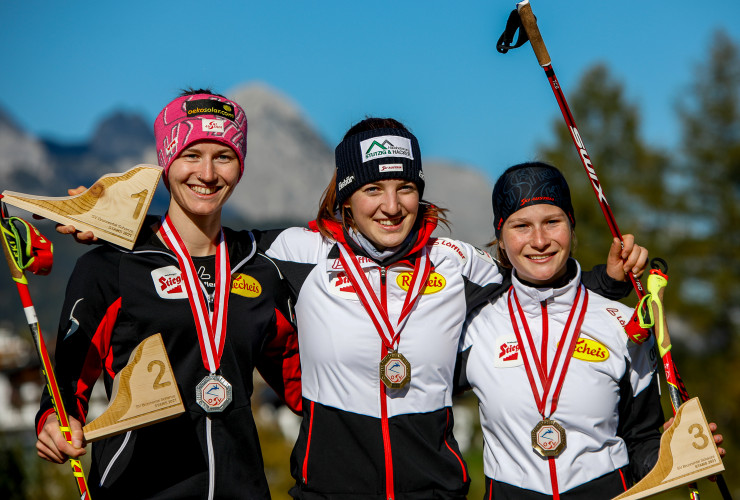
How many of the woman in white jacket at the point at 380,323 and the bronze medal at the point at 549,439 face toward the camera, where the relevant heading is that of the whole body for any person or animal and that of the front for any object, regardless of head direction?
2

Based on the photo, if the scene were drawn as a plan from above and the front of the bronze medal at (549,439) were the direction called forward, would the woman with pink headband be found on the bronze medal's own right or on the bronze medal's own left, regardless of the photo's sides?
on the bronze medal's own right

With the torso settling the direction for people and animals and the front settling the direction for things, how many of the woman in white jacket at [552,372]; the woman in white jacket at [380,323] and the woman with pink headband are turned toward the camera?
3

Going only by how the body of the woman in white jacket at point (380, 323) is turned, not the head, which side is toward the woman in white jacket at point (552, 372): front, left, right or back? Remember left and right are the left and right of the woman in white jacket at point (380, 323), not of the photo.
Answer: left

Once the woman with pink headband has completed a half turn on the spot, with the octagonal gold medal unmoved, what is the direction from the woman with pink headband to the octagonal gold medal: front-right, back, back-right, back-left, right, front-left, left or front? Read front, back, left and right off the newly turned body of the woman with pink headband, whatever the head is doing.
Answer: right

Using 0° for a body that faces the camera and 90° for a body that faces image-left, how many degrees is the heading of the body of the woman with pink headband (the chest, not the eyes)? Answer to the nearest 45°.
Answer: approximately 0°
